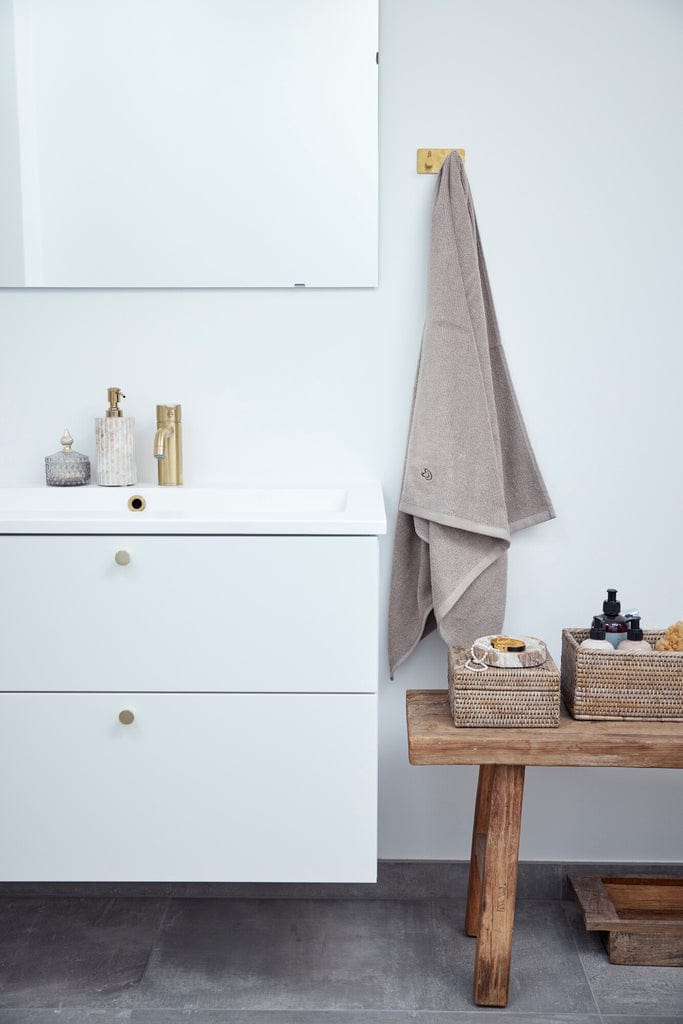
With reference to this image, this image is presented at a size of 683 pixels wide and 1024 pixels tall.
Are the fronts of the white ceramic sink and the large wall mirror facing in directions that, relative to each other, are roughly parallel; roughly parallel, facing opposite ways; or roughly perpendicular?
roughly parallel

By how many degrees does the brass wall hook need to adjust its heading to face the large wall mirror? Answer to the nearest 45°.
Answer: approximately 90° to its right

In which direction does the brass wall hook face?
toward the camera

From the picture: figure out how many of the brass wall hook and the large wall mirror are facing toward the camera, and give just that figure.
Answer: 2

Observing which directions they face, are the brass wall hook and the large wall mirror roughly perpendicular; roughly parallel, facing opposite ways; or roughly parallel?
roughly parallel

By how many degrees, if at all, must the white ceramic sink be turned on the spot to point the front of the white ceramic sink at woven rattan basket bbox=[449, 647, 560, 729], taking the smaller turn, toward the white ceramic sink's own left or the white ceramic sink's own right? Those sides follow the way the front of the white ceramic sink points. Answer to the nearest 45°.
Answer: approximately 45° to the white ceramic sink's own left

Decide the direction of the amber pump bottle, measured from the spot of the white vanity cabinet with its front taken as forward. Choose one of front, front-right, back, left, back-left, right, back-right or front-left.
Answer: left

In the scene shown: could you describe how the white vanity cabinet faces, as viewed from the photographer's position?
facing the viewer

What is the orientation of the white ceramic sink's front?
toward the camera

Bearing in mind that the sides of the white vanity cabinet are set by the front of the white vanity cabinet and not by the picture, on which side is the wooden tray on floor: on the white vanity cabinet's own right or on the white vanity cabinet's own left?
on the white vanity cabinet's own left
